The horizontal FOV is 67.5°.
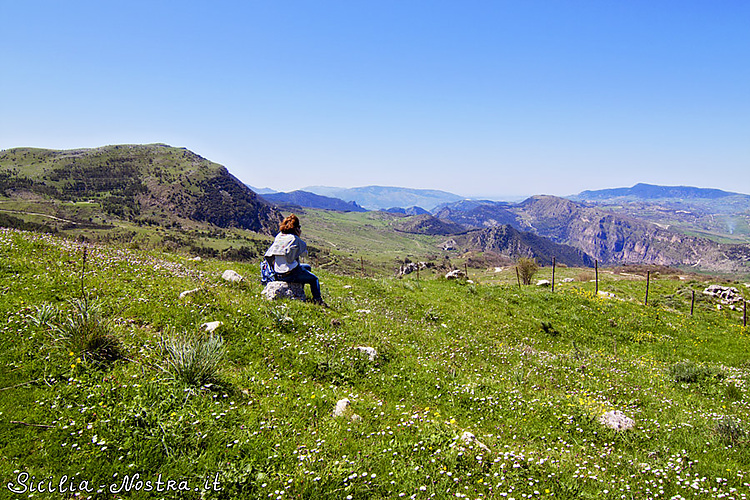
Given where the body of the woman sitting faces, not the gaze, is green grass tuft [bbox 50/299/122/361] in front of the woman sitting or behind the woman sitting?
behind

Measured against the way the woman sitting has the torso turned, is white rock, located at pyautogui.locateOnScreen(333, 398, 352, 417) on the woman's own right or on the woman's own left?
on the woman's own right

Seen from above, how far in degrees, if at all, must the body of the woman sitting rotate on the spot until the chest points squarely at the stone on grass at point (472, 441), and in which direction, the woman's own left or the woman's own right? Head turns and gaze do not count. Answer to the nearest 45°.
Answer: approximately 135° to the woman's own right

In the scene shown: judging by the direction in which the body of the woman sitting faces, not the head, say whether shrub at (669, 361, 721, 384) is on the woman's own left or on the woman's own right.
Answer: on the woman's own right

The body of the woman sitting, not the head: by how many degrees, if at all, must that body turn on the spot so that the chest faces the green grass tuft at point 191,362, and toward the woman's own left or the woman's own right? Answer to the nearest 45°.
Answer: approximately 135° to the woman's own right

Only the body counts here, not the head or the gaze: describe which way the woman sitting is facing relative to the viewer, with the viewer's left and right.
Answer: facing away from the viewer and to the right of the viewer

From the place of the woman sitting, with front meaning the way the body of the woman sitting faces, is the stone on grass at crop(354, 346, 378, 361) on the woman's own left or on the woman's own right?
on the woman's own right

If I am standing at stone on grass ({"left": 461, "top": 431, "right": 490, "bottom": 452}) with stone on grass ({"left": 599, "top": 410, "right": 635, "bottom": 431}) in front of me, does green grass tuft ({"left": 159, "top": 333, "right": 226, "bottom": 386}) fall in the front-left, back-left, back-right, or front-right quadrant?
back-left

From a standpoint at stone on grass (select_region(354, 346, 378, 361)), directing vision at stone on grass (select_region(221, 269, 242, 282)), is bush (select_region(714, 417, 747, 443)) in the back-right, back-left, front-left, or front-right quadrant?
back-right

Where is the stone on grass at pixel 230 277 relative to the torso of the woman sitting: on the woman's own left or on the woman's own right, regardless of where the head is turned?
on the woman's own left

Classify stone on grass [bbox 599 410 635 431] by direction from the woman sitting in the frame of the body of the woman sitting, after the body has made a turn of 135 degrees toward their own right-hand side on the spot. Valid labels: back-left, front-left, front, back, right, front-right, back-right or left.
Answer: front-left

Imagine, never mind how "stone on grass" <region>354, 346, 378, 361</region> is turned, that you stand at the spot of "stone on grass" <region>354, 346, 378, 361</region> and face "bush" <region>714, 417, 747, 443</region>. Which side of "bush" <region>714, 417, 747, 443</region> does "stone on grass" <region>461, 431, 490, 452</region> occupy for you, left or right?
right
